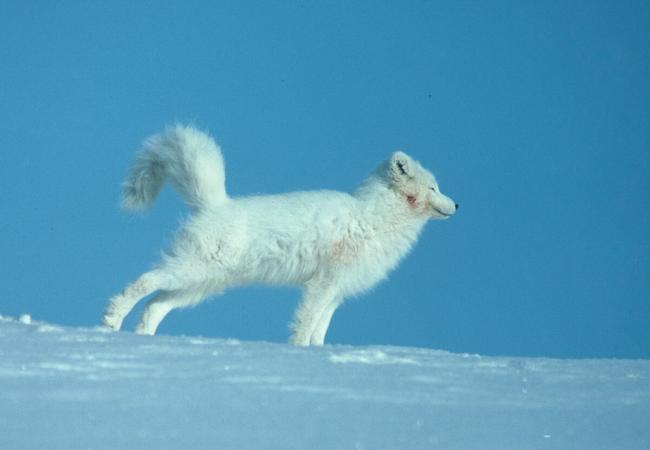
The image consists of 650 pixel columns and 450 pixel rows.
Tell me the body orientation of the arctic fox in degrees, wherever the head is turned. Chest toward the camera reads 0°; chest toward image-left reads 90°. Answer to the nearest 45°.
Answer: approximately 270°
